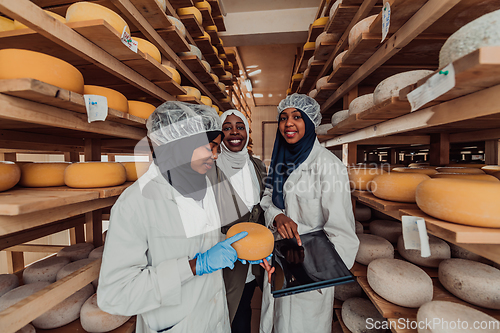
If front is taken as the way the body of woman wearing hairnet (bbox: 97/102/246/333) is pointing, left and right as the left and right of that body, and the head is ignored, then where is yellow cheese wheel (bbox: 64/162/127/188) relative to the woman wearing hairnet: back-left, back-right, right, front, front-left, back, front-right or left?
back

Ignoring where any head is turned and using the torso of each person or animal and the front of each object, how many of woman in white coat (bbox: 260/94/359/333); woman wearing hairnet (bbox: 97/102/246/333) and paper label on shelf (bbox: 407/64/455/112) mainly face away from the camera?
0

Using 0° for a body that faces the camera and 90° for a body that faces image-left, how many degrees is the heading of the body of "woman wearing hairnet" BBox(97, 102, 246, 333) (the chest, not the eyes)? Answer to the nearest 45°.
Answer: approximately 315°

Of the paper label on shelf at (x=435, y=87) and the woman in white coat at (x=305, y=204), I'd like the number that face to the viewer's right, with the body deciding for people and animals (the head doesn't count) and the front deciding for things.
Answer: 0

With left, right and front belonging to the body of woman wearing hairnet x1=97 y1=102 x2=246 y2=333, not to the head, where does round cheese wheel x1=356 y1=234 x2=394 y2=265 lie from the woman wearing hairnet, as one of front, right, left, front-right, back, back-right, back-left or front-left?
front-left

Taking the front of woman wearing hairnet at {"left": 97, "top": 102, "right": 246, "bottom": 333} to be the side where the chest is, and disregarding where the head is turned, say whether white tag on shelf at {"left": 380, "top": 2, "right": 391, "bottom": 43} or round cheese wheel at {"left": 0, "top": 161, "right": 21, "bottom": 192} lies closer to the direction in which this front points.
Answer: the white tag on shelf

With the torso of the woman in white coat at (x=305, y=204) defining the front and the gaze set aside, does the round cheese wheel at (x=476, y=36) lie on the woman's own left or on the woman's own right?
on the woman's own left

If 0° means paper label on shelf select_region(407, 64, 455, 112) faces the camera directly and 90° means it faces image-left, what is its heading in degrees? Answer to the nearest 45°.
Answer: approximately 45°

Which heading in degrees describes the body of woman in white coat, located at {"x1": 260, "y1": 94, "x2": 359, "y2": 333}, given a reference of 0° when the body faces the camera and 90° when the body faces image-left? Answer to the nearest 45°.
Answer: approximately 45°
